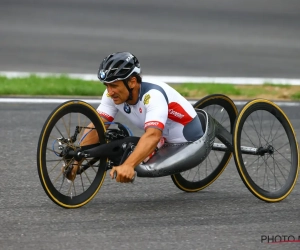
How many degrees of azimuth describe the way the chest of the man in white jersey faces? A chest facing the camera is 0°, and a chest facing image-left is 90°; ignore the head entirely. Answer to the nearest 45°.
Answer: approximately 45°

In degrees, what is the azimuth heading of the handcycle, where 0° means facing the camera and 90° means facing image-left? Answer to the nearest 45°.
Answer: approximately 45°
